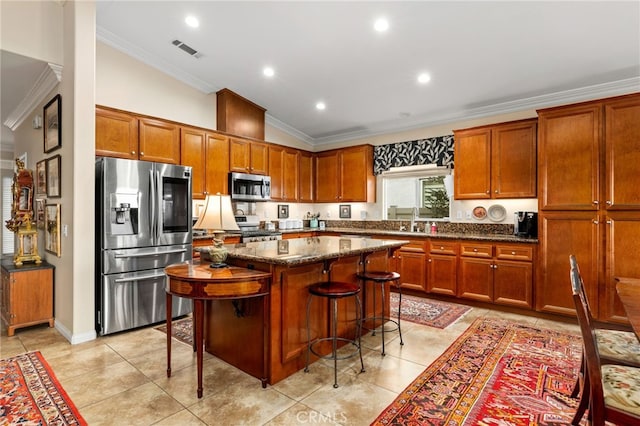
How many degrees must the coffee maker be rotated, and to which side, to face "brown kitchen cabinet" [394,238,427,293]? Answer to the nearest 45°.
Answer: approximately 90° to its right

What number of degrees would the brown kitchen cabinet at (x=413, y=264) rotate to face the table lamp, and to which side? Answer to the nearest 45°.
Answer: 0° — it already faces it

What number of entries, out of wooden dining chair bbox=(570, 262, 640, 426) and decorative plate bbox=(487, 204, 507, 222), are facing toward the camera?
1

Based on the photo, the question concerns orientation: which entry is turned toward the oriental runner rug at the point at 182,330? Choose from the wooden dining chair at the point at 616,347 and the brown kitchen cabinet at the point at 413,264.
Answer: the brown kitchen cabinet

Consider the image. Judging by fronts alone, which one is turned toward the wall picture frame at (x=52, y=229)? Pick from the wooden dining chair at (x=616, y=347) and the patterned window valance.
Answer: the patterned window valance

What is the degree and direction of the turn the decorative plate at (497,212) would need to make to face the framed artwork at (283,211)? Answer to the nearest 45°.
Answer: approximately 90° to its right

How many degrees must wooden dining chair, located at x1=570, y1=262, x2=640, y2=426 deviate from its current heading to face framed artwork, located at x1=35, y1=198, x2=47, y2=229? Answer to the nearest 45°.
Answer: approximately 180°

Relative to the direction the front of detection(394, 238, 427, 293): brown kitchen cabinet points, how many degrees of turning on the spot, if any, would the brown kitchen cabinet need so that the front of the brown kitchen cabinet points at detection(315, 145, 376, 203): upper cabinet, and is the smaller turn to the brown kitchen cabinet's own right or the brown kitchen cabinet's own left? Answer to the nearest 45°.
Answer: approximately 90° to the brown kitchen cabinet's own right

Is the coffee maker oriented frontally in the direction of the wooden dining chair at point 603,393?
yes

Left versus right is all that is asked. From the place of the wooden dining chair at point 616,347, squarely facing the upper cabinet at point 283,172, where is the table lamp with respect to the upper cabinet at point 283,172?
left
